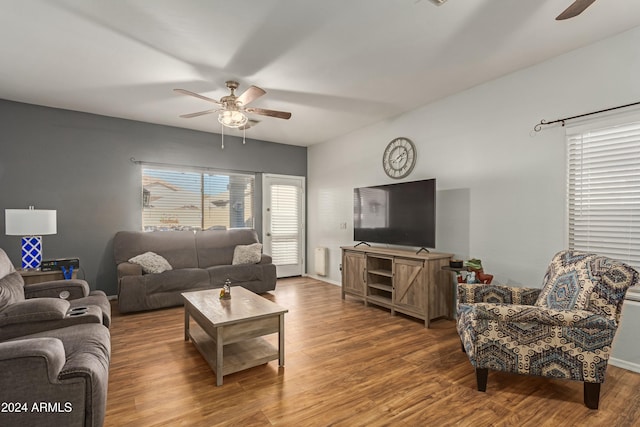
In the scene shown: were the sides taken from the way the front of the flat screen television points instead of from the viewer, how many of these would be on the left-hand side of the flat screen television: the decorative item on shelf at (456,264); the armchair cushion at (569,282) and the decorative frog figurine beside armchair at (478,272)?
3

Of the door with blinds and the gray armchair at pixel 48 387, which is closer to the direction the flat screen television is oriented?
the gray armchair

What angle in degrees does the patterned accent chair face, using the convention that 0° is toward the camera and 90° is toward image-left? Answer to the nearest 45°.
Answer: approximately 90°

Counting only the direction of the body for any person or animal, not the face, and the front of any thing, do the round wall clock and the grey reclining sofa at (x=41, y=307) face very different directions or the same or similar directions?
very different directions

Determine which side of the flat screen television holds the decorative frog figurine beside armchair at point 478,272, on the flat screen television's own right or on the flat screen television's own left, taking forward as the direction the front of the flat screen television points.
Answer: on the flat screen television's own left

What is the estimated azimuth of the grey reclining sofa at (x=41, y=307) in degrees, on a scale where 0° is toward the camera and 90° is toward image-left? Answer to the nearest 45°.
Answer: approximately 270°

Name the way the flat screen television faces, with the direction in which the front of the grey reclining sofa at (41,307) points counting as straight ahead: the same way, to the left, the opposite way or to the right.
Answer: the opposite way

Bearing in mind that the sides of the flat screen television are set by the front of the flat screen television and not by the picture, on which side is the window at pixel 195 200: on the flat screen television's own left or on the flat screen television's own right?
on the flat screen television's own right
